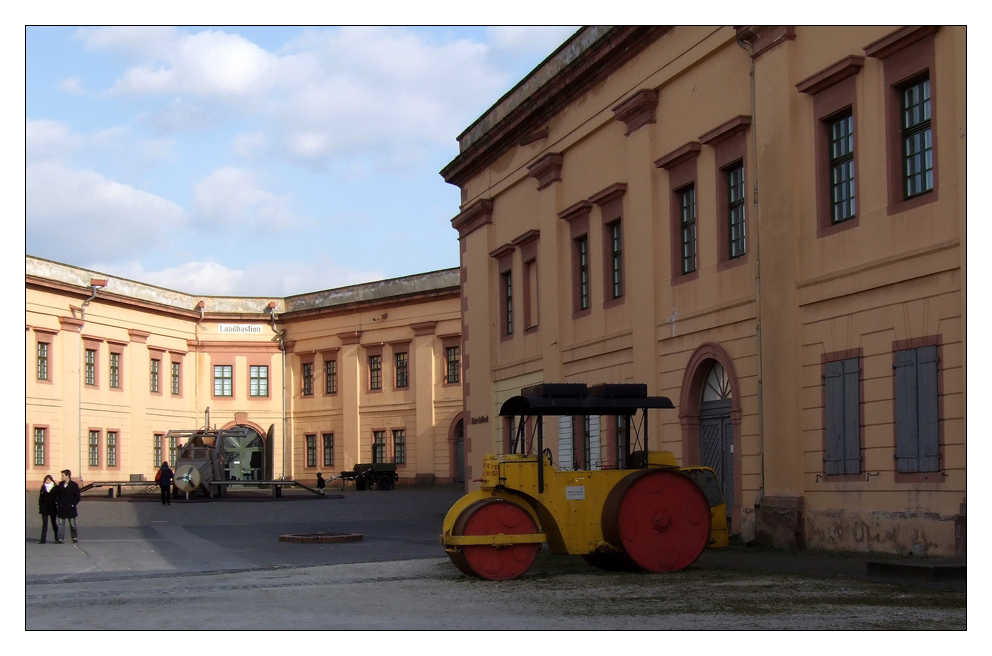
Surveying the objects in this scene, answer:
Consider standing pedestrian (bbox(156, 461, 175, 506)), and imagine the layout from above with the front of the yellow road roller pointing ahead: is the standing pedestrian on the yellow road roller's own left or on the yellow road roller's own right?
on the yellow road roller's own right

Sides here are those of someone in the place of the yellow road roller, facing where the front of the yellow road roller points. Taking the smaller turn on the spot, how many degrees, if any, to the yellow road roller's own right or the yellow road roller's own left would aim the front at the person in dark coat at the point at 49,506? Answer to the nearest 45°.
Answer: approximately 45° to the yellow road roller's own right

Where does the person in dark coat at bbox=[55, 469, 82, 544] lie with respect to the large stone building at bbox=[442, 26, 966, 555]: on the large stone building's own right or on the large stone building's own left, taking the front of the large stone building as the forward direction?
on the large stone building's own right

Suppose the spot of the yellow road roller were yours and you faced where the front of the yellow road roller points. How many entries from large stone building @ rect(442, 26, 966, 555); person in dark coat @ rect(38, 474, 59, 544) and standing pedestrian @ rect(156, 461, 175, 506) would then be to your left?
0

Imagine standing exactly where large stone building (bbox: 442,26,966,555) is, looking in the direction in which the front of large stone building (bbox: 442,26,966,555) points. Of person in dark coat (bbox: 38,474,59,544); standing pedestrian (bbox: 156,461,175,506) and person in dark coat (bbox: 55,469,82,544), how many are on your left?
0

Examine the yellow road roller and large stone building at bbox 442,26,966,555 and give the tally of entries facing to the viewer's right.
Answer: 0

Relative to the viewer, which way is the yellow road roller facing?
to the viewer's left

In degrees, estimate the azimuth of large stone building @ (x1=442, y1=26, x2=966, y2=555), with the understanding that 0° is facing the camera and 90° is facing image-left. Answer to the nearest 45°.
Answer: approximately 45°

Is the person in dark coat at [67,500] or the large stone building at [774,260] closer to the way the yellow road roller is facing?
the person in dark coat

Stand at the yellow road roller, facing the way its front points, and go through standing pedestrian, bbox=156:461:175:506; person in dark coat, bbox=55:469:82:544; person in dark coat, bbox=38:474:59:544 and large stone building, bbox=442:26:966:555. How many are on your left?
0

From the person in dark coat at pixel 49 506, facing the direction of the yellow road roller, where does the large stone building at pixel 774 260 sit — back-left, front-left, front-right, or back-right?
front-left

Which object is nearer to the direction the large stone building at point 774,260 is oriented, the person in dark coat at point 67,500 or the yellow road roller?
the yellow road roller

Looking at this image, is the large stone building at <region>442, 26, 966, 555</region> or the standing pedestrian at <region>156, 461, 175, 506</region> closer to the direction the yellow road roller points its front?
the standing pedestrian
